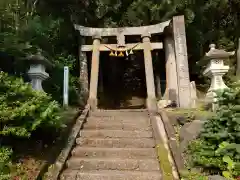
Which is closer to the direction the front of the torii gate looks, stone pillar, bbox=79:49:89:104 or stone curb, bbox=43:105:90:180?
the stone curb

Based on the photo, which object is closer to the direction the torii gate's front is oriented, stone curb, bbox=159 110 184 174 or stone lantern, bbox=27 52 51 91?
the stone curb

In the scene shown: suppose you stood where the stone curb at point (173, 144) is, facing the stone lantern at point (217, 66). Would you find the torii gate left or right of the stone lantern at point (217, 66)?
left

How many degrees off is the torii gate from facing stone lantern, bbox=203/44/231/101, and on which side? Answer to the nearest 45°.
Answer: approximately 45° to its left

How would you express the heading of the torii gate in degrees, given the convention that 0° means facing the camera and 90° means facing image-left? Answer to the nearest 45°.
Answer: approximately 0°

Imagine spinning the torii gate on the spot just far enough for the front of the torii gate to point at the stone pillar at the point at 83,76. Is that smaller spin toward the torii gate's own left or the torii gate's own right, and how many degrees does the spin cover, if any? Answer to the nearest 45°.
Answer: approximately 90° to the torii gate's own right

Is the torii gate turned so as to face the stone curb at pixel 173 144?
yes
